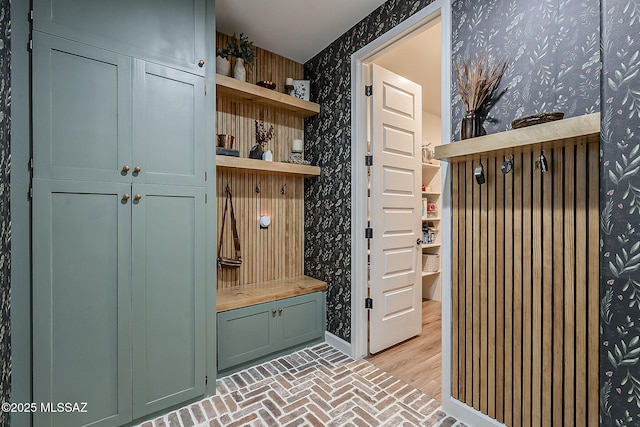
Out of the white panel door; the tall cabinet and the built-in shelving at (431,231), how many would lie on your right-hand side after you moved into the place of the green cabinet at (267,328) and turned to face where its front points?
1

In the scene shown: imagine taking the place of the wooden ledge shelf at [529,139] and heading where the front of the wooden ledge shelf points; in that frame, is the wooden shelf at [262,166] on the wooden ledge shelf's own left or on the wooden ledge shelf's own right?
on the wooden ledge shelf's own right

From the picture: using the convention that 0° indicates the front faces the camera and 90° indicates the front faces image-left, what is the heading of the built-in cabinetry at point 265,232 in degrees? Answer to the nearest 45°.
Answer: approximately 315°

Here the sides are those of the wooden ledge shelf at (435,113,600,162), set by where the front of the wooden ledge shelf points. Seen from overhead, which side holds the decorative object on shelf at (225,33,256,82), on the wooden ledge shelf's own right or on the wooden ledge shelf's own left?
on the wooden ledge shelf's own right

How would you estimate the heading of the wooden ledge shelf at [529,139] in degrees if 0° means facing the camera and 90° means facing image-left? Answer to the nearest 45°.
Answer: approximately 45°

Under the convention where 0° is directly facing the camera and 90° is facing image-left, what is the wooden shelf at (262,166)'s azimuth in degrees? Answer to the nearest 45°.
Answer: approximately 315°

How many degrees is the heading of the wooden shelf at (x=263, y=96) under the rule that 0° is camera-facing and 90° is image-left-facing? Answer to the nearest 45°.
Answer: approximately 315°

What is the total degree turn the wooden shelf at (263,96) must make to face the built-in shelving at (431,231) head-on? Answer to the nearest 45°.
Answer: approximately 90° to its left
